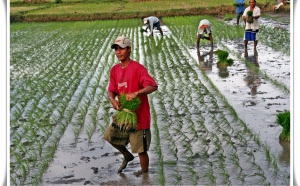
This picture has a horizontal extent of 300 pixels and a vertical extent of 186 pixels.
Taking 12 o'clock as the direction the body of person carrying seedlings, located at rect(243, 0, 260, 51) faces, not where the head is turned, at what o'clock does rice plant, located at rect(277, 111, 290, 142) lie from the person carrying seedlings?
The rice plant is roughly at 12 o'clock from the person carrying seedlings.

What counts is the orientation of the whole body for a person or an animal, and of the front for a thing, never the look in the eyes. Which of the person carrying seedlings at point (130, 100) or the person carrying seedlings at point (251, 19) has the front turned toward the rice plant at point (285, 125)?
the person carrying seedlings at point (251, 19)

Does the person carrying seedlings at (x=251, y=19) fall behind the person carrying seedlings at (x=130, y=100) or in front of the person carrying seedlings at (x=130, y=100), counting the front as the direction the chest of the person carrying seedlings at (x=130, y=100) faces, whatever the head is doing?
behind

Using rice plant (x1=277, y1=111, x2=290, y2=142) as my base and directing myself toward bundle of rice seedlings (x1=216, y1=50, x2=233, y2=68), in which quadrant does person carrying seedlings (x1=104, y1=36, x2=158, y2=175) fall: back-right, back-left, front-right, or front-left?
back-left

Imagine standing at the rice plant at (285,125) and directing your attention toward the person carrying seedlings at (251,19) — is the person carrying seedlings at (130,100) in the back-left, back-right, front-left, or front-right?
back-left

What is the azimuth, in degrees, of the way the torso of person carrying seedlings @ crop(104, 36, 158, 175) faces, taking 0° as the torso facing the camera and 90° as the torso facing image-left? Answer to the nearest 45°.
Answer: approximately 45°

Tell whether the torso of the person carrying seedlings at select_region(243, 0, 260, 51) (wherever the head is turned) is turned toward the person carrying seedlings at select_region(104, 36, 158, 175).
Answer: yes
